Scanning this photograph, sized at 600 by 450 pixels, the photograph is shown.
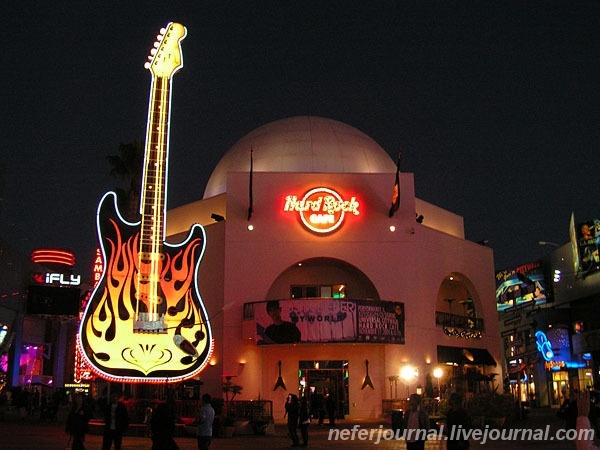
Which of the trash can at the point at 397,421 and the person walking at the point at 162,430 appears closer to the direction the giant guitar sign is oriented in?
the person walking

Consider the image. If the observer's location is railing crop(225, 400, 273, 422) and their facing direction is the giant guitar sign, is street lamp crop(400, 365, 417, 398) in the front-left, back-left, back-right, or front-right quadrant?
back-right

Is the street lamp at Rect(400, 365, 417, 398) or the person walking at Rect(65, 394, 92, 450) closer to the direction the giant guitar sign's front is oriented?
the person walking

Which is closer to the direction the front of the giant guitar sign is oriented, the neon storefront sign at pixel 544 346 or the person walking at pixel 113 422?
the person walking

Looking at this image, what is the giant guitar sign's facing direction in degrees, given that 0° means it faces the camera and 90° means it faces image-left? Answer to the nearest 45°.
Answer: approximately 0°

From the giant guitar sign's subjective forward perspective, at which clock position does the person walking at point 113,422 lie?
The person walking is roughly at 12 o'clock from the giant guitar sign.

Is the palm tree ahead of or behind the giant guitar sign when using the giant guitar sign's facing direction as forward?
behind

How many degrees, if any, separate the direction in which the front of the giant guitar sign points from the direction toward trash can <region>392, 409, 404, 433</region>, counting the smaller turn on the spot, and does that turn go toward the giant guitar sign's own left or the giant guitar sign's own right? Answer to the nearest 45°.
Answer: approximately 90° to the giant guitar sign's own left

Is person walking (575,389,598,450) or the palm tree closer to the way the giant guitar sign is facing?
the person walking

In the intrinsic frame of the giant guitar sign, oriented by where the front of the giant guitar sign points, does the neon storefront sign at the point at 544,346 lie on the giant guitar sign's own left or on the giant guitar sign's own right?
on the giant guitar sign's own left

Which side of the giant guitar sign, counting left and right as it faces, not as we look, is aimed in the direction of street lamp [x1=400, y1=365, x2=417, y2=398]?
left
